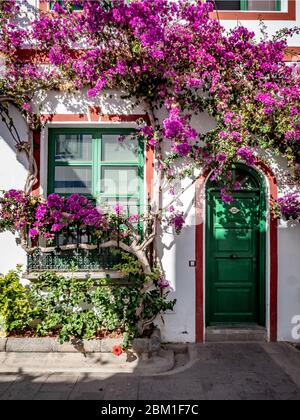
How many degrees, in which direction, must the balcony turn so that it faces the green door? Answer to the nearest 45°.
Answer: approximately 90° to its left

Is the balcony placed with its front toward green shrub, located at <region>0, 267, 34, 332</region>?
no

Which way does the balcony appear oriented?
toward the camera
